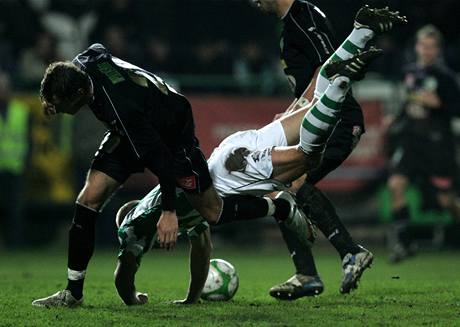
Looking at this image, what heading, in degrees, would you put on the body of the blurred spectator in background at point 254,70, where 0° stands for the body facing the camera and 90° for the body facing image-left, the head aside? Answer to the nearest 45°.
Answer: approximately 0°

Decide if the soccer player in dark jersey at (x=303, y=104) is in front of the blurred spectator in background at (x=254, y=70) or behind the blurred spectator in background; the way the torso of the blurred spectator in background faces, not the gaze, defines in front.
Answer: in front

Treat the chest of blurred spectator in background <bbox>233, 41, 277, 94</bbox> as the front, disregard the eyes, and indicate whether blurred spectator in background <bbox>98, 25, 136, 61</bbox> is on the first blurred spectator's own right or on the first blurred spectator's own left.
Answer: on the first blurred spectator's own right

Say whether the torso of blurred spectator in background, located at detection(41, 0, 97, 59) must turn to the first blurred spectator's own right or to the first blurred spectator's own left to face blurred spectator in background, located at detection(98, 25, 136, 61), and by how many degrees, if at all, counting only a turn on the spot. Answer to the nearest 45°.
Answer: approximately 45° to the first blurred spectator's own left

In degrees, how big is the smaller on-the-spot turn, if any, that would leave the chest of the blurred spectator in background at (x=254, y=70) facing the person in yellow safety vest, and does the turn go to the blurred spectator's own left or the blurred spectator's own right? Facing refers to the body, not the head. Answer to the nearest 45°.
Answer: approximately 45° to the blurred spectator's own right

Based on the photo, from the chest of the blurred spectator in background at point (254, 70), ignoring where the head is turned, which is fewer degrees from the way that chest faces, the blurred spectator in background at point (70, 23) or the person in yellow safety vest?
the person in yellow safety vest
